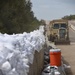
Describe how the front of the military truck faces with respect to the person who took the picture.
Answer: facing the viewer and to the right of the viewer
